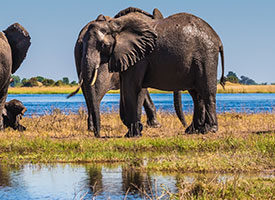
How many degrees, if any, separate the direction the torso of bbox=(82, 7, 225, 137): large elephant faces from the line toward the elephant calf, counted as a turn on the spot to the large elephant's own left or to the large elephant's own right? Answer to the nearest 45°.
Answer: approximately 45° to the large elephant's own right

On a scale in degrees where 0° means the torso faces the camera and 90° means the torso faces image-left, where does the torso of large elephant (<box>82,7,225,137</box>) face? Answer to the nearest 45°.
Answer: approximately 90°
